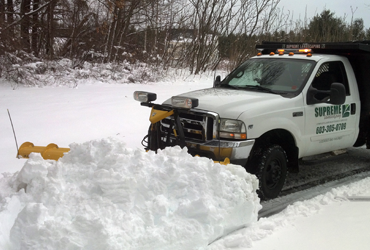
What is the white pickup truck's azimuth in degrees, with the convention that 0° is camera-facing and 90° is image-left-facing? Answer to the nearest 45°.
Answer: approximately 45°

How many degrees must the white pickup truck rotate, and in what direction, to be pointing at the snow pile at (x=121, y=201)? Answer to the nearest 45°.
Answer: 0° — it already faces it
